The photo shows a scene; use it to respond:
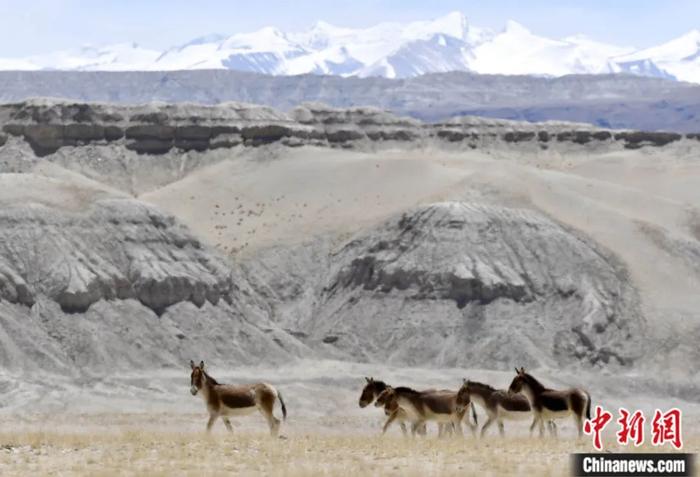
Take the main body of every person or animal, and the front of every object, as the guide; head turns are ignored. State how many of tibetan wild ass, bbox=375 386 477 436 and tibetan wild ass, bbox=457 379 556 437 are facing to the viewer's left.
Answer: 2

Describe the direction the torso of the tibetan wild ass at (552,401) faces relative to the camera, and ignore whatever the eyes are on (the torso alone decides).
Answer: to the viewer's left

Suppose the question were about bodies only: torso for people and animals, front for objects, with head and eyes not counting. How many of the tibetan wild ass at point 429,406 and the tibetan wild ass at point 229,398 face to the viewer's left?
2

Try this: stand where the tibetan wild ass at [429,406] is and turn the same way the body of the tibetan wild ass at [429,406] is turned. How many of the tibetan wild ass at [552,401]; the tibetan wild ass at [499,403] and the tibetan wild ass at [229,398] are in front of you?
1

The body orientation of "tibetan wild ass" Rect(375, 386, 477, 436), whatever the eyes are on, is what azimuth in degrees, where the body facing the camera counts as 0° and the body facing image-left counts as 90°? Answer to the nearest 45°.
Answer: approximately 90°

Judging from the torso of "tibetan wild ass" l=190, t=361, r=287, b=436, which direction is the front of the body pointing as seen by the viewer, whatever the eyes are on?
to the viewer's left

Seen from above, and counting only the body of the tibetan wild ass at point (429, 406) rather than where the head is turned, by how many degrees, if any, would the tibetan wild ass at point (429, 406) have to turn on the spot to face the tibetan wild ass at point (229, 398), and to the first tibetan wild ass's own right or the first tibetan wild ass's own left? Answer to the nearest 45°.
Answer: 0° — it already faces it

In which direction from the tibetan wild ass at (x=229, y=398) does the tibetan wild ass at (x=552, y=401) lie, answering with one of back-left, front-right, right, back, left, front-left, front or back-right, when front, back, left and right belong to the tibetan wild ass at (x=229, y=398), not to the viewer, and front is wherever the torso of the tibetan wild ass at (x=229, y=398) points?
back

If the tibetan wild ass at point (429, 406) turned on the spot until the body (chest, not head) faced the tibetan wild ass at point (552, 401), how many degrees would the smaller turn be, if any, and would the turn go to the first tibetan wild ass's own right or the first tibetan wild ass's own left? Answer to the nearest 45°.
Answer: approximately 180°

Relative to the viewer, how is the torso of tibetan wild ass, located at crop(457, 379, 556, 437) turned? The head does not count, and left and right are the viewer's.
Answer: facing to the left of the viewer

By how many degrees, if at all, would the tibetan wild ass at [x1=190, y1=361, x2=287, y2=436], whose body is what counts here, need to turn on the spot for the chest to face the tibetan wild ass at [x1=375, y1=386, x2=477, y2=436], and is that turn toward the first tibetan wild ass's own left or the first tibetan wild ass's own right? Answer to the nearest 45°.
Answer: approximately 180°
